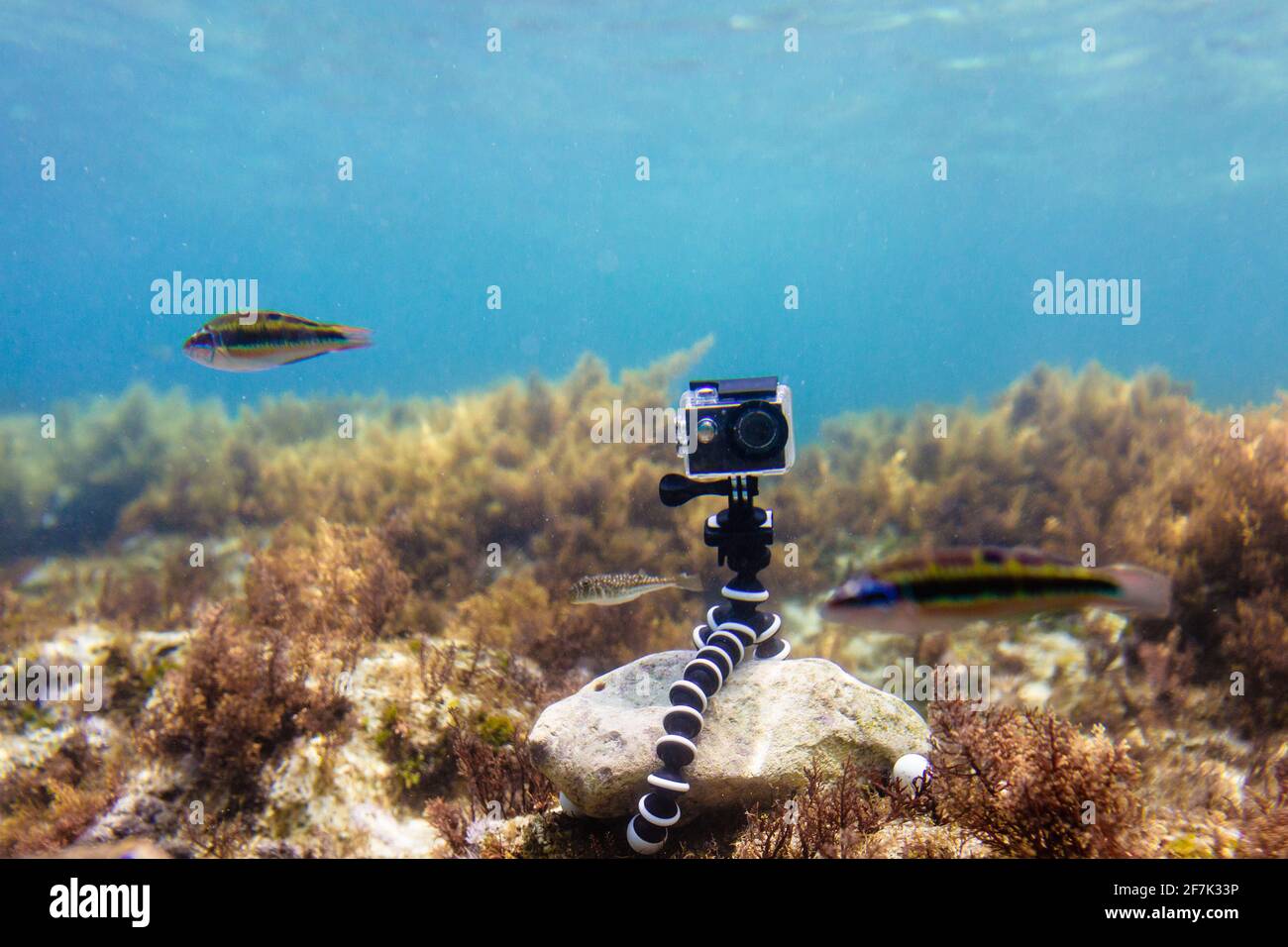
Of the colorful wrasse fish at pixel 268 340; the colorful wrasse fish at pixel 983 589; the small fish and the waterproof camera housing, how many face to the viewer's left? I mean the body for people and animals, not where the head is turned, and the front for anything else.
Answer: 3

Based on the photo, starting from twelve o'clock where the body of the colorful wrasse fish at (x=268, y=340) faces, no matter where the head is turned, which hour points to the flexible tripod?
The flexible tripod is roughly at 7 o'clock from the colorful wrasse fish.

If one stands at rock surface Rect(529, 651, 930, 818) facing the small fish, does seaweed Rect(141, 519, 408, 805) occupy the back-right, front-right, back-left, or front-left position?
front-left

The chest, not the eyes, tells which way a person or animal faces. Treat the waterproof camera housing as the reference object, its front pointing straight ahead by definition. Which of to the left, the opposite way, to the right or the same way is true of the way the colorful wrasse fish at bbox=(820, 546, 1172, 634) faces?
to the right

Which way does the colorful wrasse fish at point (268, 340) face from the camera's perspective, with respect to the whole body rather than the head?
to the viewer's left

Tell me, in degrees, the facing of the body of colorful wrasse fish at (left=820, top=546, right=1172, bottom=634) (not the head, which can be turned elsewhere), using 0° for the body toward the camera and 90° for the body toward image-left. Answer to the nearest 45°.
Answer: approximately 90°

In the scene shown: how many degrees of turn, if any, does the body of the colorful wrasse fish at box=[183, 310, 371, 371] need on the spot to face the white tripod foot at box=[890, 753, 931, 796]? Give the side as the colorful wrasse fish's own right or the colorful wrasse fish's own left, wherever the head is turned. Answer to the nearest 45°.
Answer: approximately 135° to the colorful wrasse fish's own left

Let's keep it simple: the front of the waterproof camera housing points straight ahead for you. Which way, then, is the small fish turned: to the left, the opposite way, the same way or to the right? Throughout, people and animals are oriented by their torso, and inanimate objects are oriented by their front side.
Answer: to the right

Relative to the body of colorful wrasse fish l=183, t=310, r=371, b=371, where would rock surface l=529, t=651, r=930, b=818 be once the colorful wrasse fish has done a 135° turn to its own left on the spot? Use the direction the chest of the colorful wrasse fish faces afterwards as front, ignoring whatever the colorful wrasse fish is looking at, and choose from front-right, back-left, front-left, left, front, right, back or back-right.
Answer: front

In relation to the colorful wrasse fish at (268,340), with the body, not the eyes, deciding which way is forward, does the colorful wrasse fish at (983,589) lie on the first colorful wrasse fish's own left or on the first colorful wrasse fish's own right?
on the first colorful wrasse fish's own left

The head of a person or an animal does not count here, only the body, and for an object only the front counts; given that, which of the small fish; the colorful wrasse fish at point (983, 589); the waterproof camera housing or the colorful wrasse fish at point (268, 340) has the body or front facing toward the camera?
the waterproof camera housing
